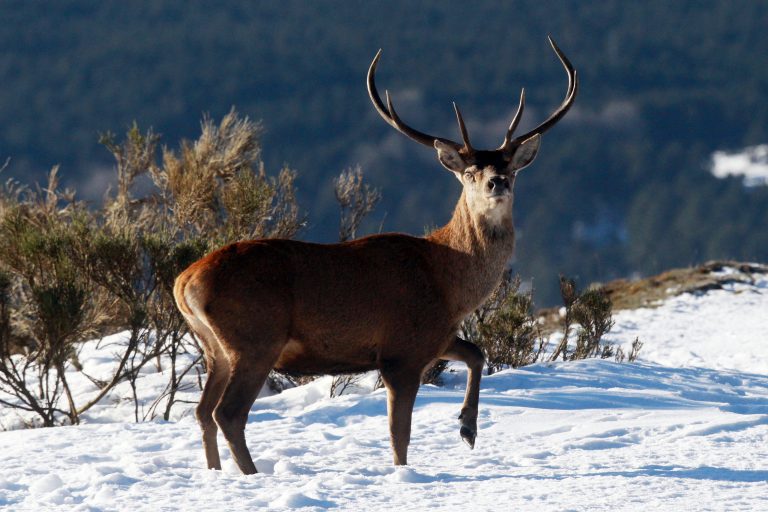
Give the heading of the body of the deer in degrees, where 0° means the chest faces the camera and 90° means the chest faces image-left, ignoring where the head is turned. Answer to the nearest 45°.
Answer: approximately 270°

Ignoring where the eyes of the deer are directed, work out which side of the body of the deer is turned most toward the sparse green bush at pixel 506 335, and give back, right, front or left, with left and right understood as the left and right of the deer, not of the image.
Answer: left
